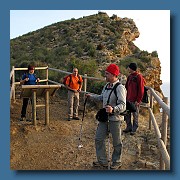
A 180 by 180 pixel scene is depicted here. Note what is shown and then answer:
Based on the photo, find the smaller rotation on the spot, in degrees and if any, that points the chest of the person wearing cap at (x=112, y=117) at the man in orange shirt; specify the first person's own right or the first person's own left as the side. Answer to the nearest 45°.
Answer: approximately 135° to the first person's own right

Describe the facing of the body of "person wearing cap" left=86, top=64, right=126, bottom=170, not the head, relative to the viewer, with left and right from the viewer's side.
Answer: facing the viewer and to the left of the viewer

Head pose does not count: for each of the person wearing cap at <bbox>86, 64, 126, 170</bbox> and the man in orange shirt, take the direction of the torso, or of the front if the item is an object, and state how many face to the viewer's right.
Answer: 0

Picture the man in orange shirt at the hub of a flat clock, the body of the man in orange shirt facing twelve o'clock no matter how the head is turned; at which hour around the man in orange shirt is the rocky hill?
The rocky hill is roughly at 6 o'clock from the man in orange shirt.

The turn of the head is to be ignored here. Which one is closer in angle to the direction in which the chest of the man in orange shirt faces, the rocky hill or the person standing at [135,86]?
the person standing

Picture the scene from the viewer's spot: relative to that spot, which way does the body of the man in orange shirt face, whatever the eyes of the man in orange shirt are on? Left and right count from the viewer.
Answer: facing the viewer

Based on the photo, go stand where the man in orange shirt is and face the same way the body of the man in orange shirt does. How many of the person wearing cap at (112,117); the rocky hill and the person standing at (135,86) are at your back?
1

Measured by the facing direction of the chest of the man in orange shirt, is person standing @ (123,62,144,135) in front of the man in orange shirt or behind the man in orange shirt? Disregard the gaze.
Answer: in front

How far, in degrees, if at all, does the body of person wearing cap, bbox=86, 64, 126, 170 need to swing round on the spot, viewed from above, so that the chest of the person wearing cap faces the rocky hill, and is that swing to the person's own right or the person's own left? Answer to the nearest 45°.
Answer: approximately 135° to the person's own right

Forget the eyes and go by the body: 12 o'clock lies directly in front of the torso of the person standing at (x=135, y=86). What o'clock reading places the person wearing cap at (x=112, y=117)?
The person wearing cap is roughly at 11 o'clock from the person standing.
